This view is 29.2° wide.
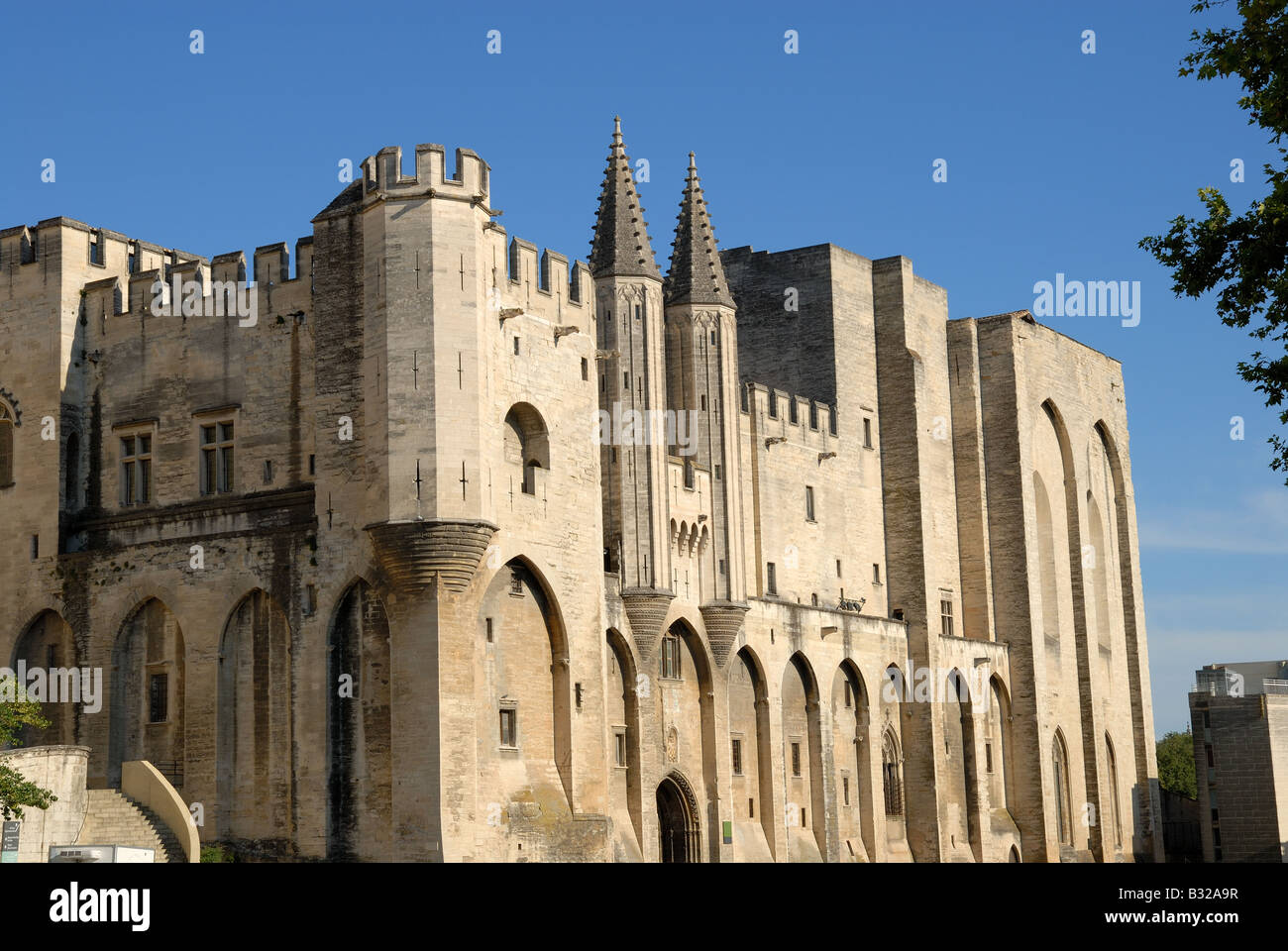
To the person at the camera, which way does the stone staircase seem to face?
facing the viewer and to the right of the viewer

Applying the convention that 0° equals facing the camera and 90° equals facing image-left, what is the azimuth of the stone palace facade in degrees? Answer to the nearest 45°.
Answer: approximately 315°

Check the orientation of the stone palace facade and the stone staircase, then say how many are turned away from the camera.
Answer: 0

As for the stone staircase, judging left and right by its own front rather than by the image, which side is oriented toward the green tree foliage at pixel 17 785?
right
